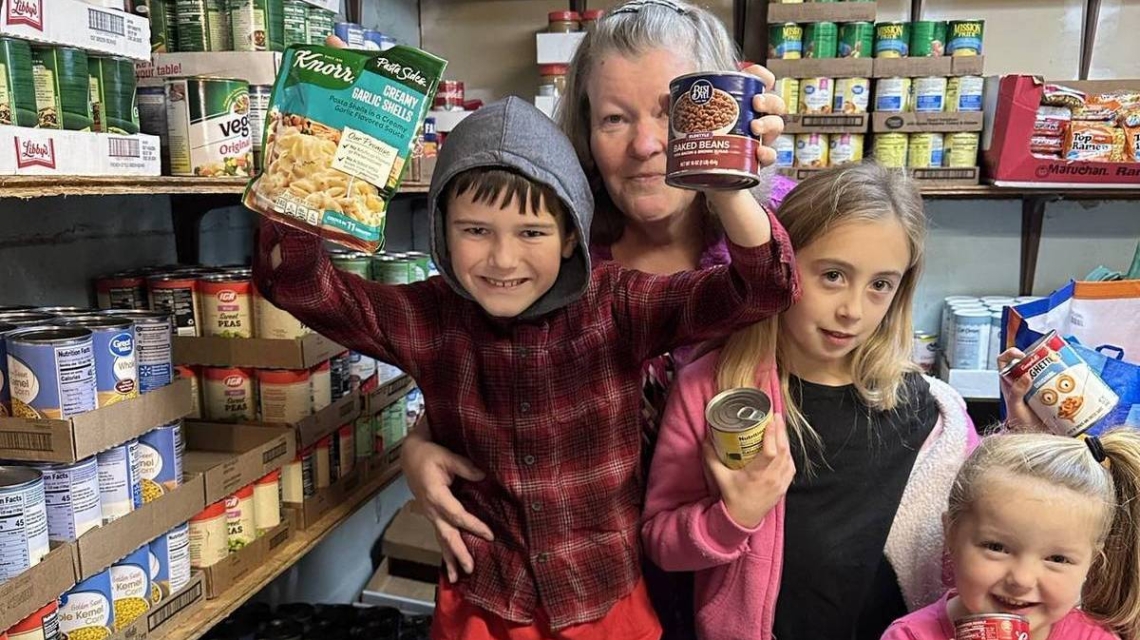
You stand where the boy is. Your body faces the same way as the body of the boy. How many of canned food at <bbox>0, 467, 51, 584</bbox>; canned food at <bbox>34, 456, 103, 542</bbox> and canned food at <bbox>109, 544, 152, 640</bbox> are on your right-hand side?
3

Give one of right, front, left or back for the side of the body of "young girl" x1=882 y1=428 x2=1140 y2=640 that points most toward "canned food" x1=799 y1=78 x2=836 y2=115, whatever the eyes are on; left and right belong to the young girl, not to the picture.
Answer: back

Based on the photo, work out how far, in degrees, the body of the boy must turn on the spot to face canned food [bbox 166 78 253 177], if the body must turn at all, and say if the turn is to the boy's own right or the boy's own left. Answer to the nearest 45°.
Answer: approximately 135° to the boy's own right

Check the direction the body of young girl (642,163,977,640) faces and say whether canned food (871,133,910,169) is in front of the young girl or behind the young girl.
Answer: behind

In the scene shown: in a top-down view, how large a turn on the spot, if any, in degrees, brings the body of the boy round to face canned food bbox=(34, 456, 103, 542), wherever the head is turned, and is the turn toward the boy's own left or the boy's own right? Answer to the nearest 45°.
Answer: approximately 90° to the boy's own right

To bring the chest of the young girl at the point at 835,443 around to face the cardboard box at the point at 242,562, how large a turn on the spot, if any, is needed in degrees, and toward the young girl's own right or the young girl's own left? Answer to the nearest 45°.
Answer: approximately 90° to the young girl's own right

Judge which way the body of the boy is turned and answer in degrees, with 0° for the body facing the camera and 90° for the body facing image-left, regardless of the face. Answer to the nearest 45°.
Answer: approximately 0°

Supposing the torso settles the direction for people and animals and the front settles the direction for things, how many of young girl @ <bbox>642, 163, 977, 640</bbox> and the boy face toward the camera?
2
